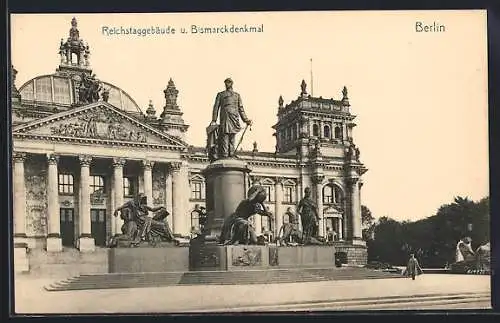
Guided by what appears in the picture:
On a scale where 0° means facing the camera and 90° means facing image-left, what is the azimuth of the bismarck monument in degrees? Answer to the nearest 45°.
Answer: approximately 315°

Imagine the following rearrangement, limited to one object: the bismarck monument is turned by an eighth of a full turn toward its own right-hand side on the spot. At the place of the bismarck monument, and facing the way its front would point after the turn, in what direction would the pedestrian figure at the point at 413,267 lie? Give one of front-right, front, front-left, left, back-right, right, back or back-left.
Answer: left

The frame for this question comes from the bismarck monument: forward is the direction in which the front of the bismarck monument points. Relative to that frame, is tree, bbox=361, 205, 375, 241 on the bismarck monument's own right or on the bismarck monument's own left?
on the bismarck monument's own left

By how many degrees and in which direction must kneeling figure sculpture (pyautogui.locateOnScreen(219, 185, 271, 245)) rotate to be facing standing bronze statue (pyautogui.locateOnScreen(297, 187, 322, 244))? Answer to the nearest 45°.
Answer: approximately 45° to its left
